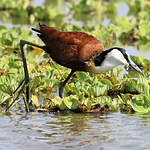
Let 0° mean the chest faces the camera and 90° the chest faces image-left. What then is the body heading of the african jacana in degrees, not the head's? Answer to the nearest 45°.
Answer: approximately 270°

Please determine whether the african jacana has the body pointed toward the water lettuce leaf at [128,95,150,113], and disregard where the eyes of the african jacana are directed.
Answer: yes
